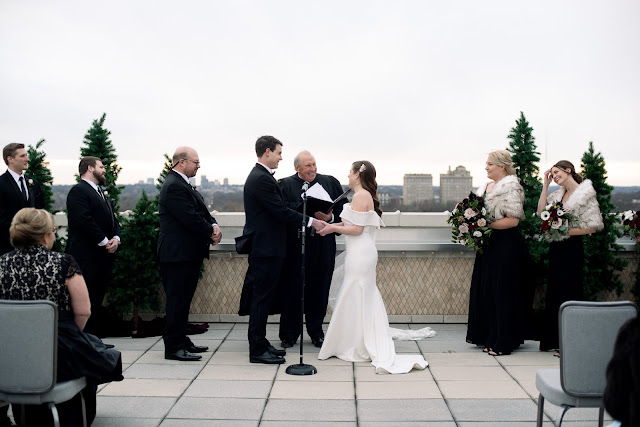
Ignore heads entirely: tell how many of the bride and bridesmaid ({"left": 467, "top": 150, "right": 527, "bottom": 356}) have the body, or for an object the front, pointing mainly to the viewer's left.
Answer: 2

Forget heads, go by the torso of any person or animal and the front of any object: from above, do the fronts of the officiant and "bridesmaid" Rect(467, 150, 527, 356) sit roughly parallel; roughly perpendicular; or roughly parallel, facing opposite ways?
roughly perpendicular

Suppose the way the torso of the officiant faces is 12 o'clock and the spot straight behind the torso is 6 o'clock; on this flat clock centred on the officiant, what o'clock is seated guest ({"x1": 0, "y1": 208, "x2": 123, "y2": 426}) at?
The seated guest is roughly at 1 o'clock from the officiant.

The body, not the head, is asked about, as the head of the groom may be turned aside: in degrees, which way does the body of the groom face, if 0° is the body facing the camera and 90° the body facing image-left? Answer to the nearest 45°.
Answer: approximately 270°

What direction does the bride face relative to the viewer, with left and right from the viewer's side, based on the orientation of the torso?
facing to the left of the viewer

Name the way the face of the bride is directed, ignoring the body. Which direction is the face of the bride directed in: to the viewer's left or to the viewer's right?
to the viewer's left

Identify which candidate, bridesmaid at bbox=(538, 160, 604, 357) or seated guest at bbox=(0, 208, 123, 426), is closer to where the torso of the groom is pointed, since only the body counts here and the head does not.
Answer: the bridesmaid

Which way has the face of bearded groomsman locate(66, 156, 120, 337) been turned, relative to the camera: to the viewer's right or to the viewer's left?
to the viewer's right

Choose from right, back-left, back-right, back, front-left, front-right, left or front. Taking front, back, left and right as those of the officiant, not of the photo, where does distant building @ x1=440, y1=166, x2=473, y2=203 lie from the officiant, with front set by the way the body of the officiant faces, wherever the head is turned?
back-left

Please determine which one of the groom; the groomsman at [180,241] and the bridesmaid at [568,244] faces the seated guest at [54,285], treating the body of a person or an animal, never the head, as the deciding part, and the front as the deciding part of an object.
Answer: the bridesmaid
